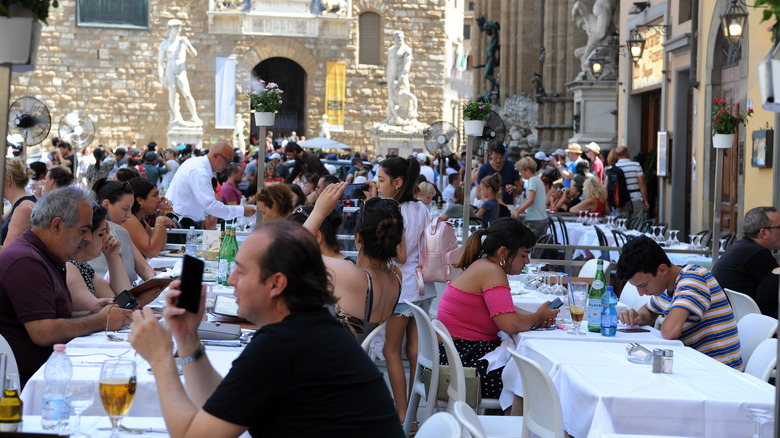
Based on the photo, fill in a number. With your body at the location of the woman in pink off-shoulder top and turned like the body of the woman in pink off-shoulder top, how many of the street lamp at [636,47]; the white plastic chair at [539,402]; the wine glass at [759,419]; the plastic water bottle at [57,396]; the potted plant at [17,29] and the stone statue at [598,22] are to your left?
2

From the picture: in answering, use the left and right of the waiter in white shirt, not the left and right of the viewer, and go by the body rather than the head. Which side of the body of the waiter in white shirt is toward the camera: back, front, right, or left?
right

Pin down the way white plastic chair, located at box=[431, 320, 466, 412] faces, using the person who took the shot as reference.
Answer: facing to the right of the viewer

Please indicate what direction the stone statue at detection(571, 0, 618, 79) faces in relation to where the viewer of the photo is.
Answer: facing to the left of the viewer

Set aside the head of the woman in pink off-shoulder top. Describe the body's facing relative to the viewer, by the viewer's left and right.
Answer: facing to the right of the viewer

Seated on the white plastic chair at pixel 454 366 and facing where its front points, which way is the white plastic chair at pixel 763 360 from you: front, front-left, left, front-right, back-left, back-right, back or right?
front

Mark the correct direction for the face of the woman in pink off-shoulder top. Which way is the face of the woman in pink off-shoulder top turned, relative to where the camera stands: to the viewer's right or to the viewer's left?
to the viewer's right

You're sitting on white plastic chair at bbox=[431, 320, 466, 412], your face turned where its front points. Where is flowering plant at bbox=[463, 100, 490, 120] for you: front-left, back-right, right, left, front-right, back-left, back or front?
left

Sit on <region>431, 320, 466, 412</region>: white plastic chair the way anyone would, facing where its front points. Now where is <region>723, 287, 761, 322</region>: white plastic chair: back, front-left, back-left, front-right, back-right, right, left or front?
front-left

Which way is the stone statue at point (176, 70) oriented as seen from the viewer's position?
toward the camera

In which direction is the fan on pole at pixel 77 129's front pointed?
toward the camera

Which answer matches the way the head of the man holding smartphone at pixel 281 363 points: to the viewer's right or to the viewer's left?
to the viewer's left

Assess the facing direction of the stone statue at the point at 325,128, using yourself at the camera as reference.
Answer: facing the viewer
